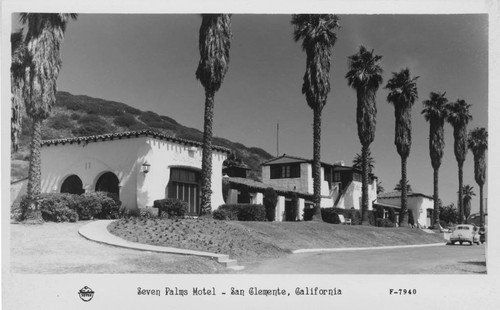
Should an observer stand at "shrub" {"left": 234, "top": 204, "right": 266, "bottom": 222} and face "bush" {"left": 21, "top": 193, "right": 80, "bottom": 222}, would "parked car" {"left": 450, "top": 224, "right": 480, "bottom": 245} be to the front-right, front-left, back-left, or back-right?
back-left
